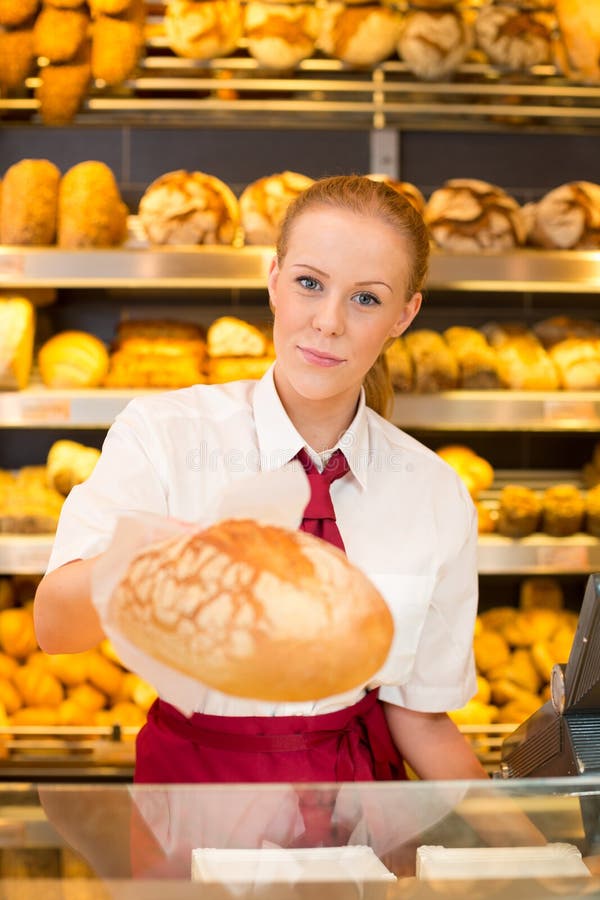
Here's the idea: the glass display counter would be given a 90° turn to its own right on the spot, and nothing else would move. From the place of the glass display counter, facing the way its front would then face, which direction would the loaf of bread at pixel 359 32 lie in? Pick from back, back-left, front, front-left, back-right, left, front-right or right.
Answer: right

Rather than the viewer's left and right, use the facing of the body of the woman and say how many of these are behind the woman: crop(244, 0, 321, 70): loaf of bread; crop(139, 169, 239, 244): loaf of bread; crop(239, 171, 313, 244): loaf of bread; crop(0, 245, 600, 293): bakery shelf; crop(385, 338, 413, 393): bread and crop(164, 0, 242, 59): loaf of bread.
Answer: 6

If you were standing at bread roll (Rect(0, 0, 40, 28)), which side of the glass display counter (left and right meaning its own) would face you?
back

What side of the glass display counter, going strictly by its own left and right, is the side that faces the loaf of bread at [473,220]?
back

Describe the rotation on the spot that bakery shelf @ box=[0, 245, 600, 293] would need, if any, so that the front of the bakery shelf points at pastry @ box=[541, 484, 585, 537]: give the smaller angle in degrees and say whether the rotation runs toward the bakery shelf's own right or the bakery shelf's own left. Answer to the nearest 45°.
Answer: approximately 90° to the bakery shelf's own left

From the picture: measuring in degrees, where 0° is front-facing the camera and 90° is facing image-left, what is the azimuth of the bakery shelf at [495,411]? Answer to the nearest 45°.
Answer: approximately 0°

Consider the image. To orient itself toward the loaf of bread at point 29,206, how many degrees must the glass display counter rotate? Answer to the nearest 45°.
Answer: approximately 180°

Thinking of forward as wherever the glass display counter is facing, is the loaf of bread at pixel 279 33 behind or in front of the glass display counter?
behind

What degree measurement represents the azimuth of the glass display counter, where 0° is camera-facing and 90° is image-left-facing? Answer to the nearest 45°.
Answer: approximately 0°
